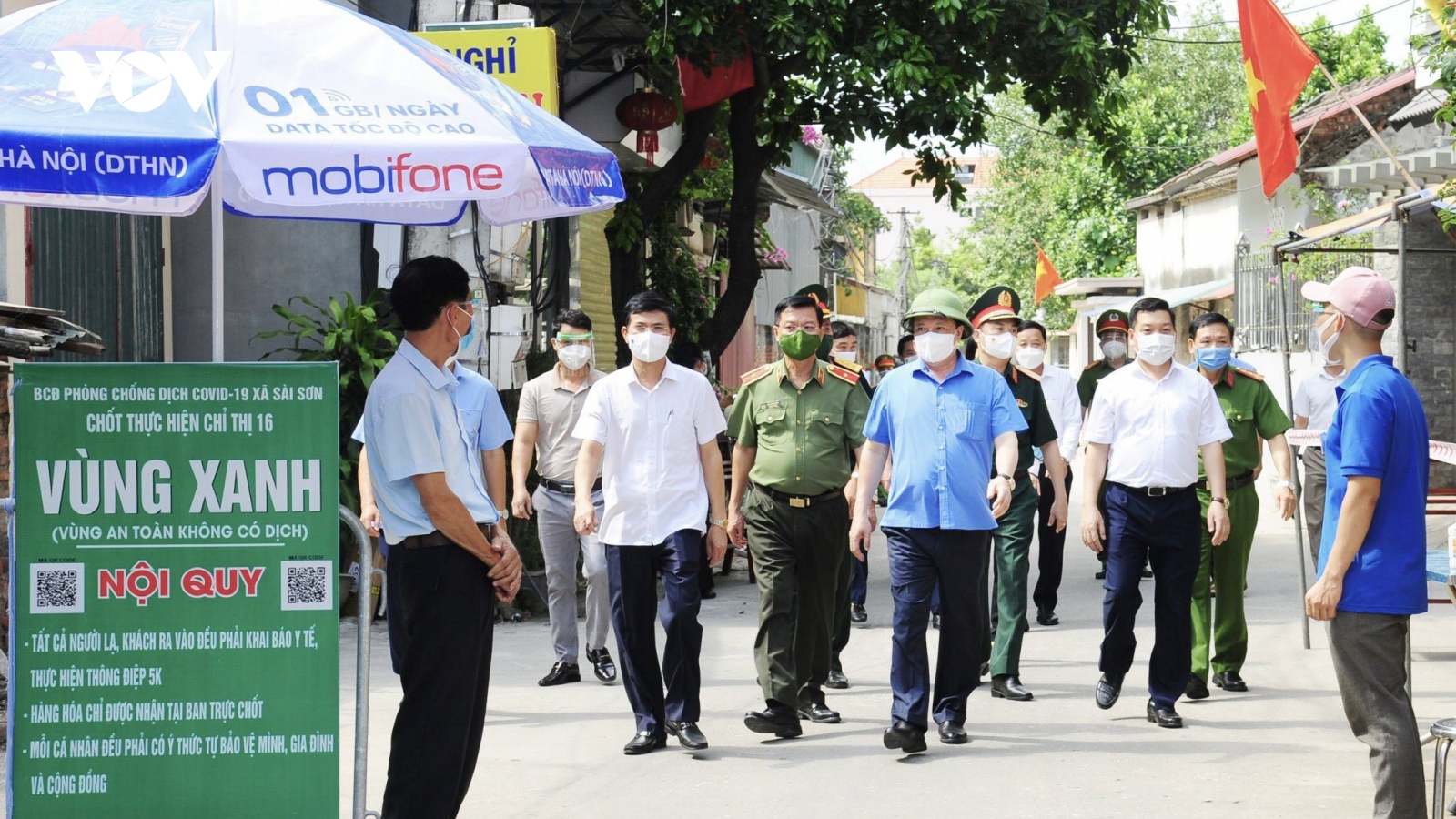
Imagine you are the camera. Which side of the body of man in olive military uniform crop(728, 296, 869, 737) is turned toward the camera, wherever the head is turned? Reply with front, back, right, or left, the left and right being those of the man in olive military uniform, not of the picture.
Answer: front

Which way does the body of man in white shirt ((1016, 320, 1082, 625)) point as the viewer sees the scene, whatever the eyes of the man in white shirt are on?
toward the camera

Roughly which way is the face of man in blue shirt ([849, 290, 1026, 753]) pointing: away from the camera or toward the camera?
toward the camera

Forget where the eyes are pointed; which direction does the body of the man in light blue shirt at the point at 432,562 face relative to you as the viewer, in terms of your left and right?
facing to the right of the viewer

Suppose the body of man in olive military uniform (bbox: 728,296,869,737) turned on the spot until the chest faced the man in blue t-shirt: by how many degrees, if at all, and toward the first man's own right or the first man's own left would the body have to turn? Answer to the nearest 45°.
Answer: approximately 45° to the first man's own left

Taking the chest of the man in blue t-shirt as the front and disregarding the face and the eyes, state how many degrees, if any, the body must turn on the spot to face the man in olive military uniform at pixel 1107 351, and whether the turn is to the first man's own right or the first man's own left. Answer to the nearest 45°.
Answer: approximately 90° to the first man's own right

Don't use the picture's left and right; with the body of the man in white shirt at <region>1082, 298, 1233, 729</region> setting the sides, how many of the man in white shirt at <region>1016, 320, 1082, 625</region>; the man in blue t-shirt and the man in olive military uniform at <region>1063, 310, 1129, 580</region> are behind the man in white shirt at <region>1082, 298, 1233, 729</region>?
2

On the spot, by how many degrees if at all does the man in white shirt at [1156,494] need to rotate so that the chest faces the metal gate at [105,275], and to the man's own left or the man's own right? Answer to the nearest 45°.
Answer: approximately 90° to the man's own right

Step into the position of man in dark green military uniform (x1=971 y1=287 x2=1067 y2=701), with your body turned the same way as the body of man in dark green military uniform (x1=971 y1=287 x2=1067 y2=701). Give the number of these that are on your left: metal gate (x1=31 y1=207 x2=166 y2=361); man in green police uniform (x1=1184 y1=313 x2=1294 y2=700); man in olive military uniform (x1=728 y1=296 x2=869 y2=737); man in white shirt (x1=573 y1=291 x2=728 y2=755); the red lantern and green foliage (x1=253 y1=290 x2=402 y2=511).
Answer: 1

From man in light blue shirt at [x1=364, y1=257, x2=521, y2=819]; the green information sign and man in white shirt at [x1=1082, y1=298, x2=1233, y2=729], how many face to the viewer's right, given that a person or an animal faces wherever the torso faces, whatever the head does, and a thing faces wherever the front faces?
1

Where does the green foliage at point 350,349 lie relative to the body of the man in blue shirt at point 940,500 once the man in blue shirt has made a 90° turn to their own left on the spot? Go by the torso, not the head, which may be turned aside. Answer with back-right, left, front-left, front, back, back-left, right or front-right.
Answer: back-left

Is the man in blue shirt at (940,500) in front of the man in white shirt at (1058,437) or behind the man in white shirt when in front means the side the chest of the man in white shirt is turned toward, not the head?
in front

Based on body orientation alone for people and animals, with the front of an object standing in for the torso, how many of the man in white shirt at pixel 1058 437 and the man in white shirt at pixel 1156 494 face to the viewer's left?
0

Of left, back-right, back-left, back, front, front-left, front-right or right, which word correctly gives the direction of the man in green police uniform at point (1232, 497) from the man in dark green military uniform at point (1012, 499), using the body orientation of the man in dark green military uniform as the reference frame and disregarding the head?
left

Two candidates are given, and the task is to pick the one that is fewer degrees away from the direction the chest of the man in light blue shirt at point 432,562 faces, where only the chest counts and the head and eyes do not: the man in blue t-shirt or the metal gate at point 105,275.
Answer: the man in blue t-shirt

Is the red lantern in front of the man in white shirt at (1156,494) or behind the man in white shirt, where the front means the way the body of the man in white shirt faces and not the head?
behind

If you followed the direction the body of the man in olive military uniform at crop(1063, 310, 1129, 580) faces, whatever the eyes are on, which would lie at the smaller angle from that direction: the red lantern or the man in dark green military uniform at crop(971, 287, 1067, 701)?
the man in dark green military uniform
